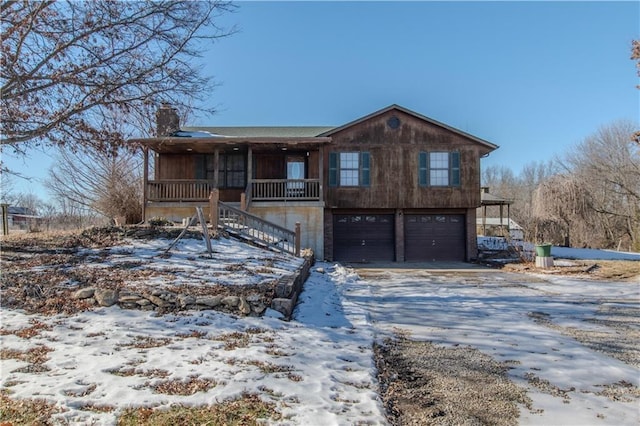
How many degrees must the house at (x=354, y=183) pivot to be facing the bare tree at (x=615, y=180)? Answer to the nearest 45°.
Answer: approximately 135° to its left

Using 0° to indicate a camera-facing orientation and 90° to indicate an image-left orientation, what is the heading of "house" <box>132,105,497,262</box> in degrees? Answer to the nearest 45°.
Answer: approximately 0°

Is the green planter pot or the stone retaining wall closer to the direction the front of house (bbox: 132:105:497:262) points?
the stone retaining wall

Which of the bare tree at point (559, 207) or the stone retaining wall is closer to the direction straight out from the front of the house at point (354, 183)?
the stone retaining wall

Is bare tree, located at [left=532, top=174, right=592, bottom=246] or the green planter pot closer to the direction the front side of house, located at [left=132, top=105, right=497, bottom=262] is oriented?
the green planter pot

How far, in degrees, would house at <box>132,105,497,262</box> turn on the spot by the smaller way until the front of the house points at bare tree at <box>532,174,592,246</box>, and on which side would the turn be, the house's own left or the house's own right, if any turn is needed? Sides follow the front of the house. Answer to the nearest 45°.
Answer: approximately 135° to the house's own left

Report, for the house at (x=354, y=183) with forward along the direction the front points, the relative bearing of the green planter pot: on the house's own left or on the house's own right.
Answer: on the house's own left

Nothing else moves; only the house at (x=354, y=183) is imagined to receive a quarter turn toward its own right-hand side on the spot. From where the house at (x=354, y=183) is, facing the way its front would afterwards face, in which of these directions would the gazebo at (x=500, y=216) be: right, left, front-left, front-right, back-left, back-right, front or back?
back-right
